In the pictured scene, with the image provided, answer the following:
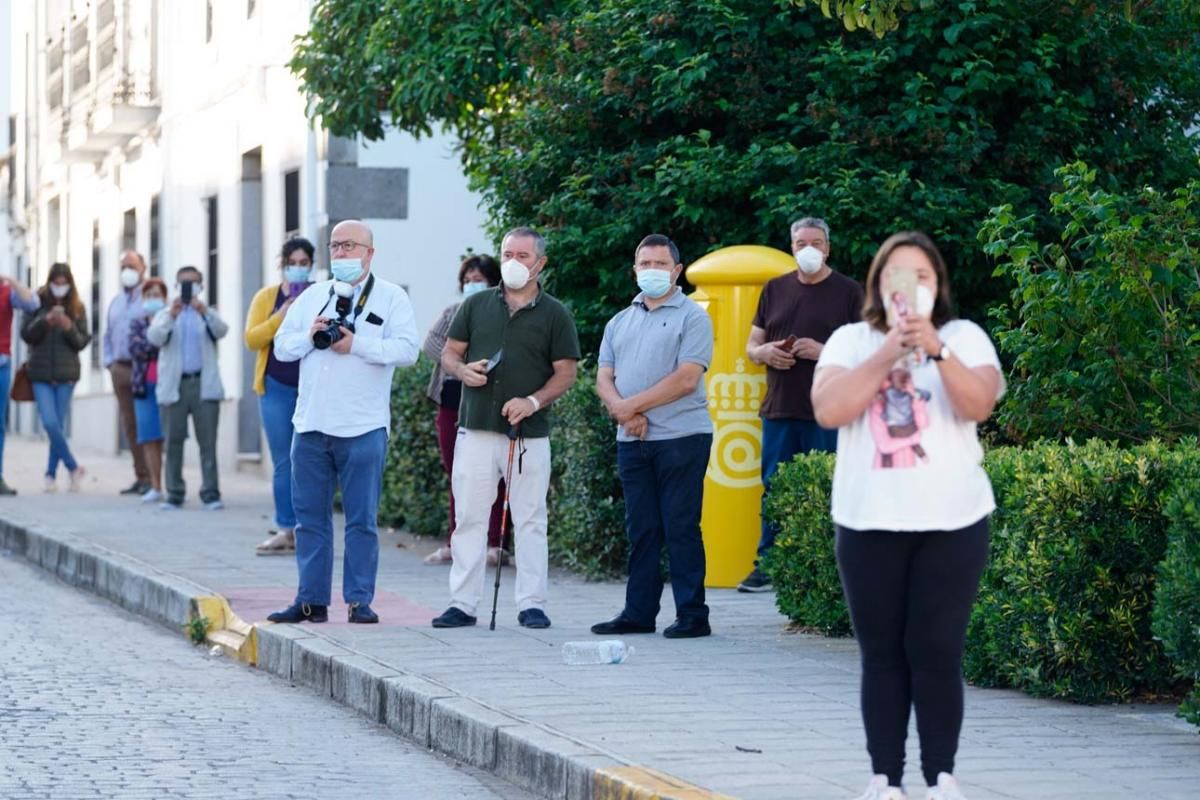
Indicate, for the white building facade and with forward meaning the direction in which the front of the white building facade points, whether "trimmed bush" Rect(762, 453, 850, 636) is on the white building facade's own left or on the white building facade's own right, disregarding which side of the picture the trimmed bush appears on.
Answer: on the white building facade's own left

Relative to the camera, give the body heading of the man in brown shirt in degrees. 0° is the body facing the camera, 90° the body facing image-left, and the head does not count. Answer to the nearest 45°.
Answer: approximately 0°

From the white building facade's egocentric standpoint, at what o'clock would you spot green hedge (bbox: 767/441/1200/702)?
The green hedge is roughly at 10 o'clock from the white building facade.

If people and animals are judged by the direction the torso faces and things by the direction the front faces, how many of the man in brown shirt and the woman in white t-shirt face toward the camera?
2

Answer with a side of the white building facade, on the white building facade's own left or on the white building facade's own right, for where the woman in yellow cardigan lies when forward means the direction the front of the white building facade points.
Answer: on the white building facade's own left

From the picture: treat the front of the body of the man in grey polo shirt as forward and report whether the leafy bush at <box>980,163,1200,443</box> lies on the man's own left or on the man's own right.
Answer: on the man's own left

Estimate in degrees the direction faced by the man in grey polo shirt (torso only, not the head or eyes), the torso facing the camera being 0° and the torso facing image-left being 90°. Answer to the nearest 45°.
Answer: approximately 45°
